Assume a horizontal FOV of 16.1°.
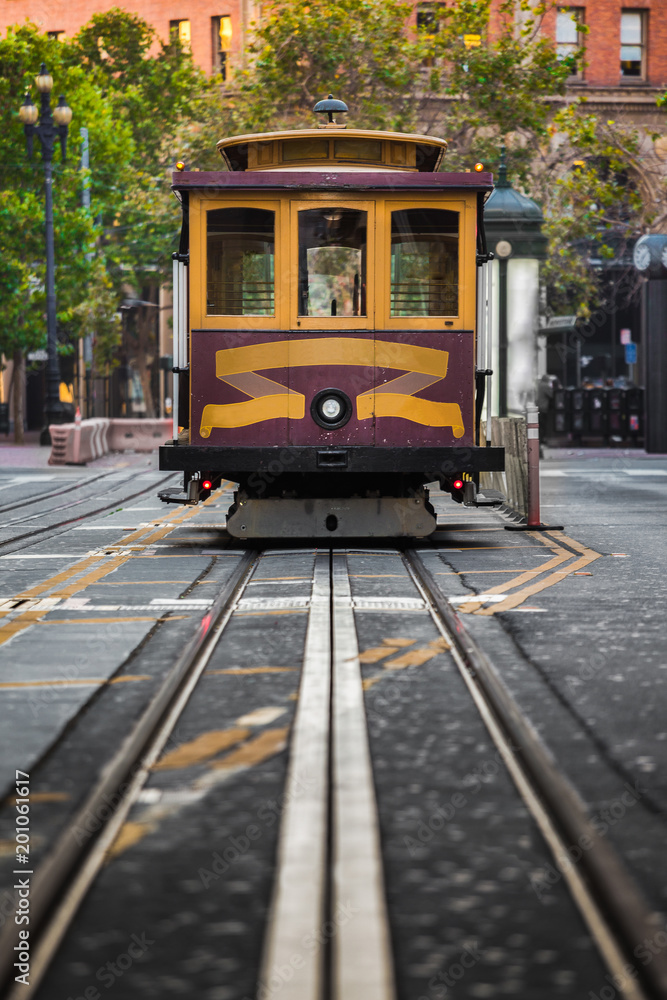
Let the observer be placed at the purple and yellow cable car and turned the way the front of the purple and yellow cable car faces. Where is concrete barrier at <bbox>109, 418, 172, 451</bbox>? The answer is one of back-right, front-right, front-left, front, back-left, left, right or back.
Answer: back

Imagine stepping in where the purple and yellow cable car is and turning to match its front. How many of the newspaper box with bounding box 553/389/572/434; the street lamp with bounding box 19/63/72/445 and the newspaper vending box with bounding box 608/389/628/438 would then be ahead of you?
0

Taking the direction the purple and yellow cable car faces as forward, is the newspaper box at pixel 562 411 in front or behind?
behind

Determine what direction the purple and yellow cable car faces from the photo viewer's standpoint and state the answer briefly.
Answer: facing the viewer

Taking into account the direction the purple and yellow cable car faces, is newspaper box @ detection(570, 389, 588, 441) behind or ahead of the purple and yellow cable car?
behind

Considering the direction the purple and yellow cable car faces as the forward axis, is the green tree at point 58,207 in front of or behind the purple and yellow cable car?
behind

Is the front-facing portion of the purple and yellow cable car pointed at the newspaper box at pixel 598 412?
no

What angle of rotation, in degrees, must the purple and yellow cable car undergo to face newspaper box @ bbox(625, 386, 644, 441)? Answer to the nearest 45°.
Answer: approximately 180°
